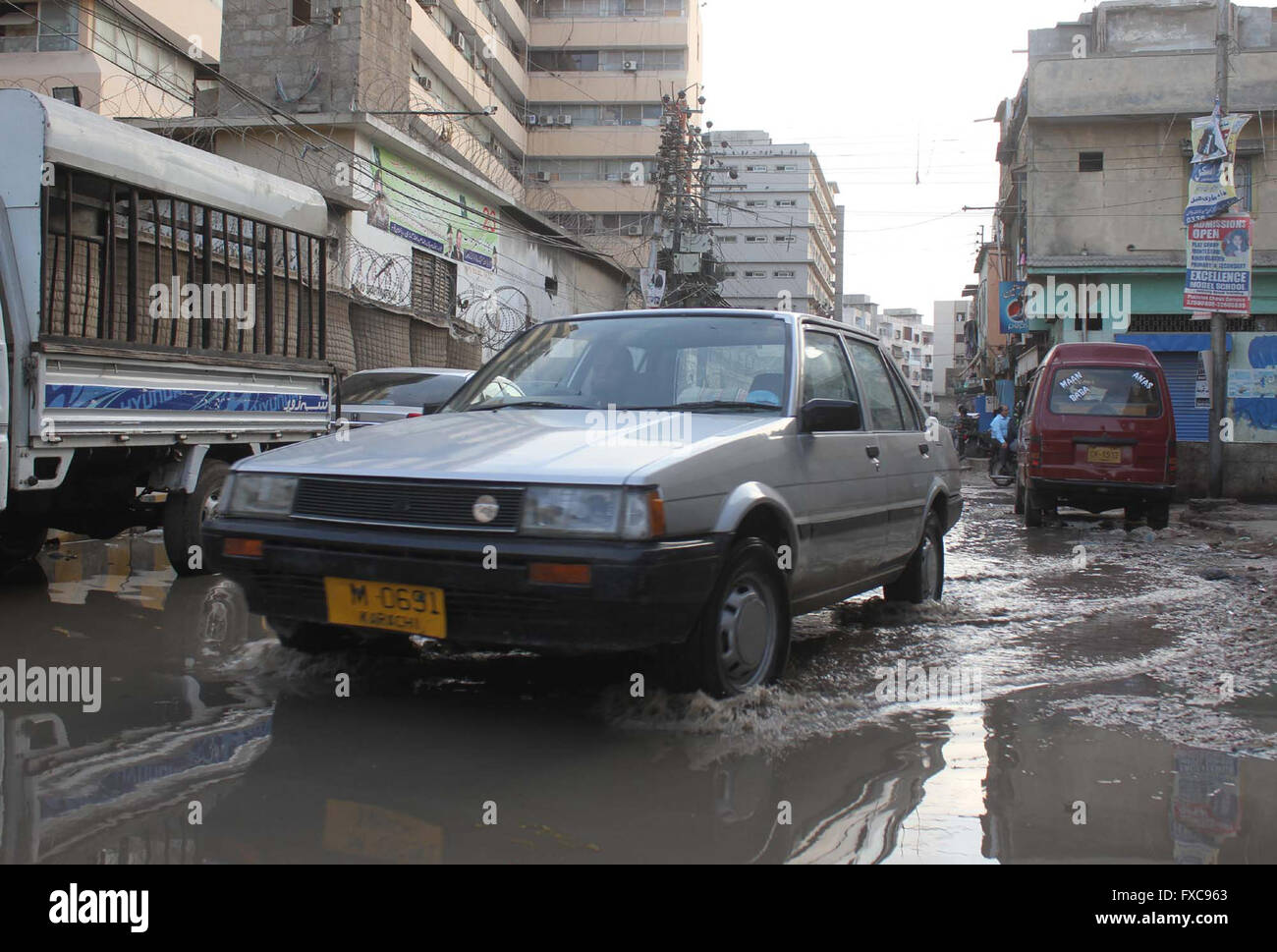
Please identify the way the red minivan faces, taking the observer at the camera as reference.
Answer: facing away from the viewer

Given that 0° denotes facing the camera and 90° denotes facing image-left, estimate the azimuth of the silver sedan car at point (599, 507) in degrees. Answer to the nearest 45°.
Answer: approximately 45°

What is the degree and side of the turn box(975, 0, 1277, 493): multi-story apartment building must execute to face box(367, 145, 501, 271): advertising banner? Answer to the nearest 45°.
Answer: approximately 45° to its right

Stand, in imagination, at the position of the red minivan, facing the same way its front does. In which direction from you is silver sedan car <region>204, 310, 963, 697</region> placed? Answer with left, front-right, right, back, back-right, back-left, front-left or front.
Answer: back

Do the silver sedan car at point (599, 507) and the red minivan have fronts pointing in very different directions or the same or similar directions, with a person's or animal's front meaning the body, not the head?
very different directions

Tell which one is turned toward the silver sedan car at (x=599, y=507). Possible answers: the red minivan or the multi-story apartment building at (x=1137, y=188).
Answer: the multi-story apartment building

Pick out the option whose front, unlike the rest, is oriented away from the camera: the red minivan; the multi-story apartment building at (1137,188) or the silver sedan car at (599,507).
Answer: the red minivan
